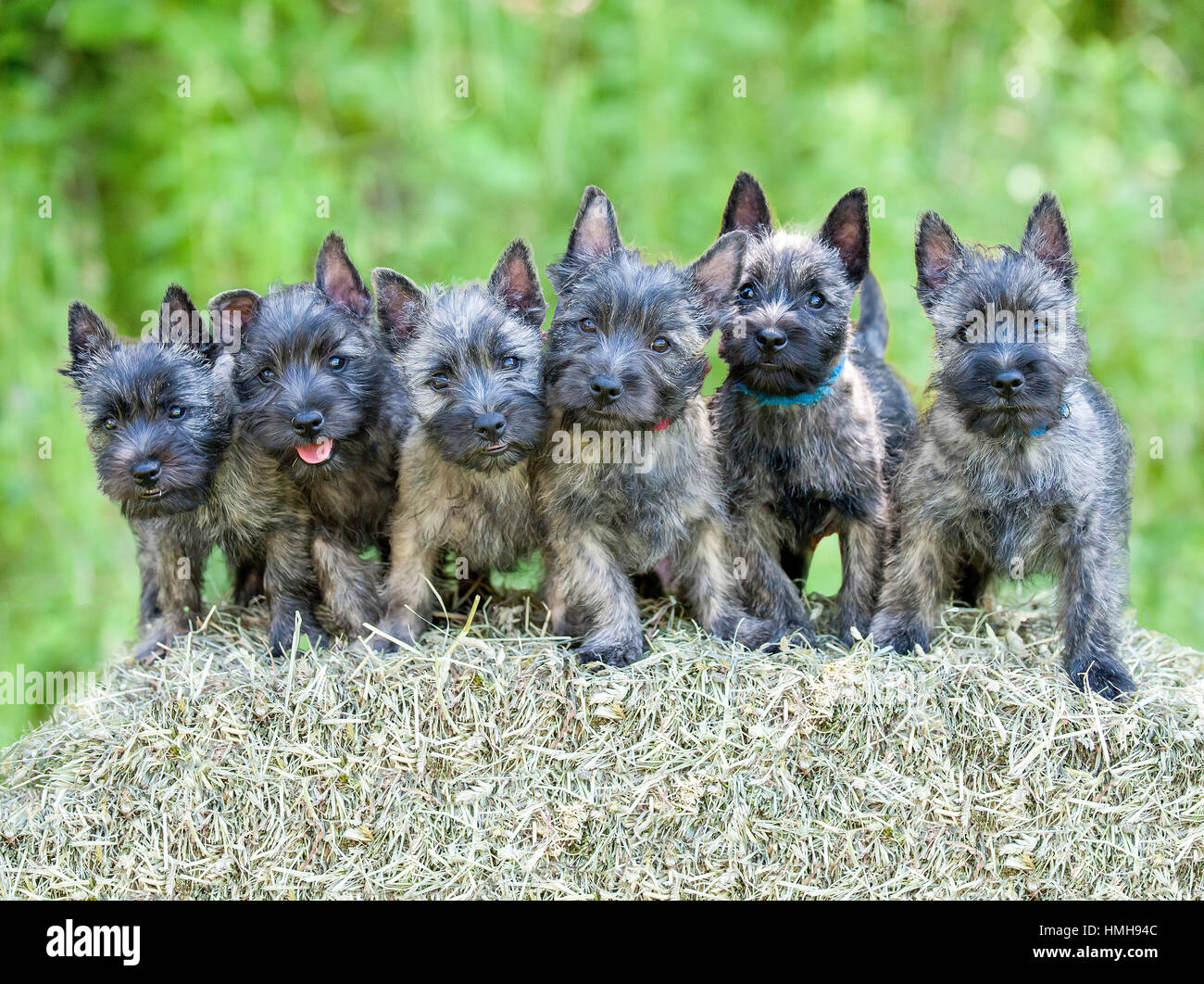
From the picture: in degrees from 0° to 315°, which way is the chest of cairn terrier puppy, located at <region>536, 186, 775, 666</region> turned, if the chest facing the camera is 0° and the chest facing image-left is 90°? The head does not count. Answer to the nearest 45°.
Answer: approximately 0°

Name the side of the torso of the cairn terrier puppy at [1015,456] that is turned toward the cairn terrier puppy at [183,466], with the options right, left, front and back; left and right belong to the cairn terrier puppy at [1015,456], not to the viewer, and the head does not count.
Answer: right

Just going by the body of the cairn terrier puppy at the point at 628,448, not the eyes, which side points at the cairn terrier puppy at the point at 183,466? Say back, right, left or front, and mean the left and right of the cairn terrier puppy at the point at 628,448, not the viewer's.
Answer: right

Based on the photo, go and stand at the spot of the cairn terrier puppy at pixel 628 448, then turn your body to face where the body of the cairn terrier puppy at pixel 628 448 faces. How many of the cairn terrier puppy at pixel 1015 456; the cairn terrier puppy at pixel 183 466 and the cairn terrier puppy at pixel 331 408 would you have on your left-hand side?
1

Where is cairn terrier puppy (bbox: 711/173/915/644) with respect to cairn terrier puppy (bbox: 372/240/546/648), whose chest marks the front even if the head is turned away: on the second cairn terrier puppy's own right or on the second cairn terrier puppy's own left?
on the second cairn terrier puppy's own left

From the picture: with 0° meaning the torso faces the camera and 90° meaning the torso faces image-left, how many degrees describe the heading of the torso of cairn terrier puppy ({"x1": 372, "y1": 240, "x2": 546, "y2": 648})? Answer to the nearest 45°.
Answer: approximately 0°

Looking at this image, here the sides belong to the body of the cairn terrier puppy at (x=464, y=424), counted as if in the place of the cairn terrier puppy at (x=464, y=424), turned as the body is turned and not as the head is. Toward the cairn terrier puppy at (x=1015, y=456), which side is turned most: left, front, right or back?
left
